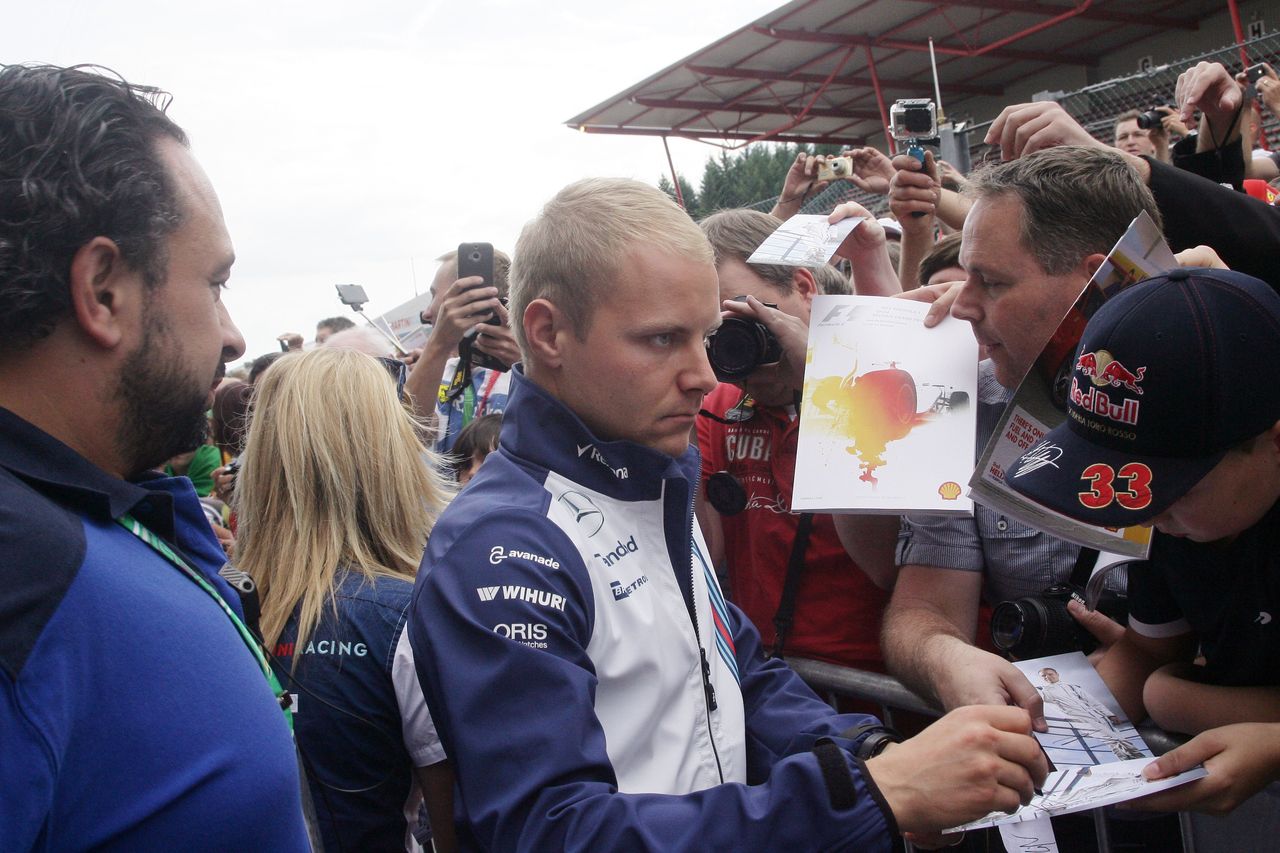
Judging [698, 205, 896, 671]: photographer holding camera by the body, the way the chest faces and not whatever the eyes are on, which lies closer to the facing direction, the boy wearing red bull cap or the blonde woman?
the blonde woman

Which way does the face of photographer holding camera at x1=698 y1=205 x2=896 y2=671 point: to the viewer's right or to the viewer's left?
to the viewer's left

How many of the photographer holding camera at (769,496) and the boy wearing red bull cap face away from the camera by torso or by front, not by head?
0

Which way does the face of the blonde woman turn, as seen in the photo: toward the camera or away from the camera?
away from the camera

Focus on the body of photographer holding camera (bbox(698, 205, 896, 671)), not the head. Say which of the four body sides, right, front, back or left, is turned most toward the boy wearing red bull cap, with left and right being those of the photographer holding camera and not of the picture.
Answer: left

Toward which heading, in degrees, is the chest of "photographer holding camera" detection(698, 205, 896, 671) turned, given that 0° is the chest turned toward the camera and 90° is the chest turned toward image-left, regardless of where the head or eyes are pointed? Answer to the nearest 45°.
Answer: approximately 45°

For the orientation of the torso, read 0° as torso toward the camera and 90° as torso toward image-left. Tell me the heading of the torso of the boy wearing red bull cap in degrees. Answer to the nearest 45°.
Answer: approximately 45°
